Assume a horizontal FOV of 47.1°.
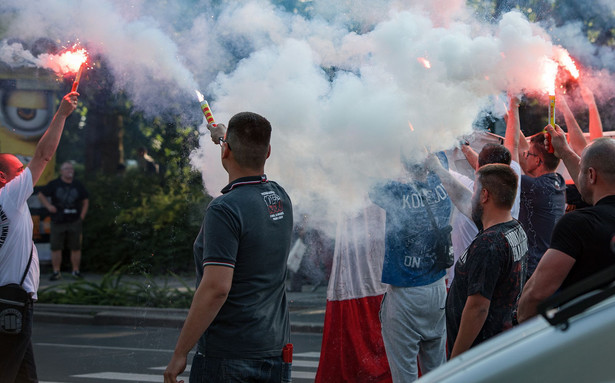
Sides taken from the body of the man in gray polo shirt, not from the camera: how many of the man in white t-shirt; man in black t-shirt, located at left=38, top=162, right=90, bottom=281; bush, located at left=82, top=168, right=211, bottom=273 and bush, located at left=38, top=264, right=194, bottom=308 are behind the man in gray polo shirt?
0

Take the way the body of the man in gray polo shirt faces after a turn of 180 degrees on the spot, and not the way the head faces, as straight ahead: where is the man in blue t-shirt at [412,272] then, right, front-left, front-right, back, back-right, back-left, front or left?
left

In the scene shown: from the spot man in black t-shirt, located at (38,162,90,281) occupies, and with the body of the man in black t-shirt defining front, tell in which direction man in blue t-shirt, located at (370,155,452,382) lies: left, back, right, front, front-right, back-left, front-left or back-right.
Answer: front

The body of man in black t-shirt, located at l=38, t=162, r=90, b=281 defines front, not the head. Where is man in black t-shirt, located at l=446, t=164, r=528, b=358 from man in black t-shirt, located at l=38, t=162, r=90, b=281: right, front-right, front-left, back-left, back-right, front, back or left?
front

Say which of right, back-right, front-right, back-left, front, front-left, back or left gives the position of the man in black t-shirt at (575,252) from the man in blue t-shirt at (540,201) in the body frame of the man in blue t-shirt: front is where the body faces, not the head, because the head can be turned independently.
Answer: left

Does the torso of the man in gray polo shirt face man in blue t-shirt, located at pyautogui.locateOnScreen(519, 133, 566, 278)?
no

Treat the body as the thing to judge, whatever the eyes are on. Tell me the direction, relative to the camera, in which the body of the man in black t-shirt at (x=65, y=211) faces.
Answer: toward the camera

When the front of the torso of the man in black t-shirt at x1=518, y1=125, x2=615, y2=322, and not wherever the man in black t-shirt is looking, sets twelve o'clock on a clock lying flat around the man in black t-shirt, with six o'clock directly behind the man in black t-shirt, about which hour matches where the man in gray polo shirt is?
The man in gray polo shirt is roughly at 10 o'clock from the man in black t-shirt.

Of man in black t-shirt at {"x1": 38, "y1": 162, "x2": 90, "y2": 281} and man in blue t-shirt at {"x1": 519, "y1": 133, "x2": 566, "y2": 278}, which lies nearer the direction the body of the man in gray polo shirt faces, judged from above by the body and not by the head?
the man in black t-shirt

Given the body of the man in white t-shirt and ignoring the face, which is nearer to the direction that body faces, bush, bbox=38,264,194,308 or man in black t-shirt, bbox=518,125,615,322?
the man in black t-shirt

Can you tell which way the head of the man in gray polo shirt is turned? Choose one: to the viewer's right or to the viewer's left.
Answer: to the viewer's left

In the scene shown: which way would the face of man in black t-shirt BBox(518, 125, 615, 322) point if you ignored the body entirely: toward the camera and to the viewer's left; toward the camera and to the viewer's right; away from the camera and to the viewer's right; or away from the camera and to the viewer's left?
away from the camera and to the viewer's left
